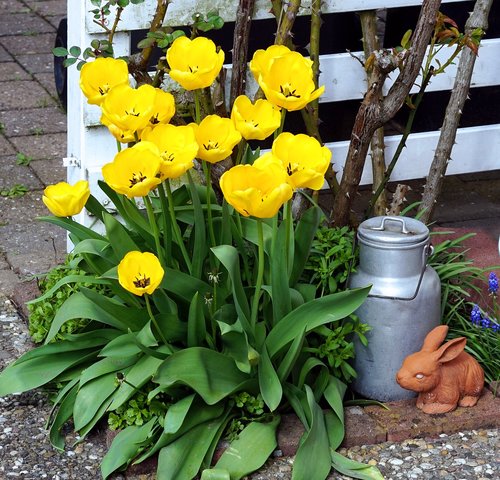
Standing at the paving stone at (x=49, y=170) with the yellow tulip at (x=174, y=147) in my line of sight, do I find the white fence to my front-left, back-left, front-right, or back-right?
front-left

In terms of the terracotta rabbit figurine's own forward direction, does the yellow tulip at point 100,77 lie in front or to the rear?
in front

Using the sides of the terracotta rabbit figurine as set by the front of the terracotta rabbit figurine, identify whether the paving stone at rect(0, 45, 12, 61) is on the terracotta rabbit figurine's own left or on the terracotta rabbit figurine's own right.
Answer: on the terracotta rabbit figurine's own right

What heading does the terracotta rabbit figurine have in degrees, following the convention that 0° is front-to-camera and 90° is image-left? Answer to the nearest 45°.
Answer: approximately 45°

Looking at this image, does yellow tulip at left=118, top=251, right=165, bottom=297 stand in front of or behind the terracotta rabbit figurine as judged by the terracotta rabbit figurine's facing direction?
in front
